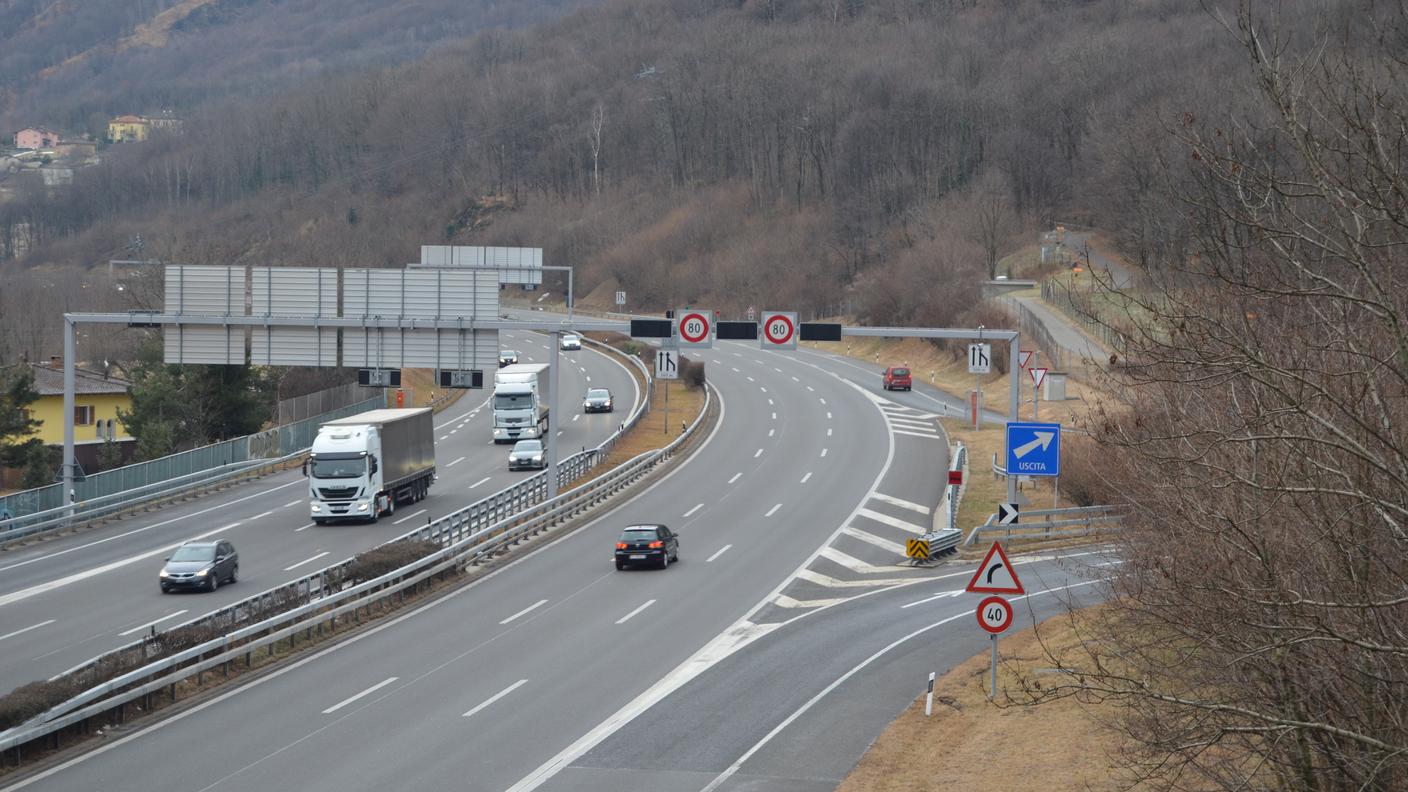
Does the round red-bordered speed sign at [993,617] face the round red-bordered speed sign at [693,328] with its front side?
no

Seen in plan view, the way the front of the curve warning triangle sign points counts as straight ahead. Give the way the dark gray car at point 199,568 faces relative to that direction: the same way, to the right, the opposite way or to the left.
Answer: the same way

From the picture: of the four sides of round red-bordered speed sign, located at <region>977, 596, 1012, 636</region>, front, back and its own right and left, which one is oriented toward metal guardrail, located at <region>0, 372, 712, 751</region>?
right

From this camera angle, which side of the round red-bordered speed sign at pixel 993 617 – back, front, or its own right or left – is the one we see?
front

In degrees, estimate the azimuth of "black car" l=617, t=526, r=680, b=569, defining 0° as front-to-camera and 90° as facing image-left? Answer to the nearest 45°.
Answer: approximately 225°

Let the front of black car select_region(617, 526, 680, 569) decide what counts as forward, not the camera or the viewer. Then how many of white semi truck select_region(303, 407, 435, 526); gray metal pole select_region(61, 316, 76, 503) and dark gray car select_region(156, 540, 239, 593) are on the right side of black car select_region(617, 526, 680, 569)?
0

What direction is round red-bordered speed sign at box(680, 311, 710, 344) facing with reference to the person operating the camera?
facing the viewer

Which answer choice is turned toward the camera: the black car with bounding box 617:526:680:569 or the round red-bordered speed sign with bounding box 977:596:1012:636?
the round red-bordered speed sign

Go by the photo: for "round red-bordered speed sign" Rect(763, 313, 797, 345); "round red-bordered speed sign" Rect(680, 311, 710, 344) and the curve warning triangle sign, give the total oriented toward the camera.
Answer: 3

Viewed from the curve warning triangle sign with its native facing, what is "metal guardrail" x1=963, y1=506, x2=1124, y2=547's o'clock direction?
The metal guardrail is roughly at 6 o'clock from the curve warning triangle sign.

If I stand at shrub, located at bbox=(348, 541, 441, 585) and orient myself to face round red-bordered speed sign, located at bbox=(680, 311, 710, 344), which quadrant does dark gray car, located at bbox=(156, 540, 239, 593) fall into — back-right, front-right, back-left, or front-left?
back-left

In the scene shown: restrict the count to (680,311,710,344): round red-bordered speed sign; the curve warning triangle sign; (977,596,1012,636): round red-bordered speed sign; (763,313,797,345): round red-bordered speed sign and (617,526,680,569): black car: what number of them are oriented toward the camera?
4

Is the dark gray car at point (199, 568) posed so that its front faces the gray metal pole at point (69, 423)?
no

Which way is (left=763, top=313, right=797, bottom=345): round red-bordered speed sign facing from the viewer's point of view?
toward the camera

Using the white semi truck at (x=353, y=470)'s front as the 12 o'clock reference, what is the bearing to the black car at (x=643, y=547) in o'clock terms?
The black car is roughly at 11 o'clock from the white semi truck.

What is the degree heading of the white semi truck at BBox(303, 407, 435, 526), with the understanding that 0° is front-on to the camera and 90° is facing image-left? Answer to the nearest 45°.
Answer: approximately 45°

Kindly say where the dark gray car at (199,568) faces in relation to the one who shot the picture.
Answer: facing the viewer and to the left of the viewer

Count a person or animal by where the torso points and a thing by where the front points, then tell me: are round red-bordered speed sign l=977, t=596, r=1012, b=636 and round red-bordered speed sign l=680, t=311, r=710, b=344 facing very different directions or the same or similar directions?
same or similar directions

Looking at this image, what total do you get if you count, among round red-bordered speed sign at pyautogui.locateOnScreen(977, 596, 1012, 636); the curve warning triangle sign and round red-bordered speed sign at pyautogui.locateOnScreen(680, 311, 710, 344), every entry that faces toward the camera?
3
